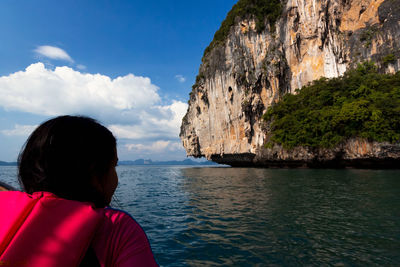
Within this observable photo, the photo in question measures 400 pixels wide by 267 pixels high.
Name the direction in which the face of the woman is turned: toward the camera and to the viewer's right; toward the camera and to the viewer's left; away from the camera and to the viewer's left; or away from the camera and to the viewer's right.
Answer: away from the camera and to the viewer's right

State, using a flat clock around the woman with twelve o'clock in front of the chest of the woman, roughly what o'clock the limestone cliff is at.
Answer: The limestone cliff is roughly at 12 o'clock from the woman.

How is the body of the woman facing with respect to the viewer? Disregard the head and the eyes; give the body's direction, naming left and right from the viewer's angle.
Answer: facing away from the viewer and to the right of the viewer
